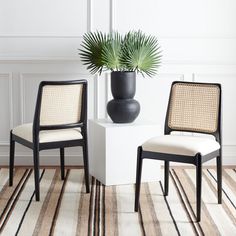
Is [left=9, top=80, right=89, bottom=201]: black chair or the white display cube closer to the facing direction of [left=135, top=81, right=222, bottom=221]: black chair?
the black chair

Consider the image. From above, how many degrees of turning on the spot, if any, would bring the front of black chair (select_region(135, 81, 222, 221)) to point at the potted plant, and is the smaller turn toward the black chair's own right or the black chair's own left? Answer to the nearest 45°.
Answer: approximately 90° to the black chair's own right

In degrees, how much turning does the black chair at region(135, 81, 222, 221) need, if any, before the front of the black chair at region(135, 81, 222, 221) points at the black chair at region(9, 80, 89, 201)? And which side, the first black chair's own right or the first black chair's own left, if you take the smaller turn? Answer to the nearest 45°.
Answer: approximately 45° to the first black chair's own right

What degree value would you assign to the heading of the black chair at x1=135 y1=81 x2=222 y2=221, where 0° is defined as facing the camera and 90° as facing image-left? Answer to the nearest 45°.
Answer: approximately 45°

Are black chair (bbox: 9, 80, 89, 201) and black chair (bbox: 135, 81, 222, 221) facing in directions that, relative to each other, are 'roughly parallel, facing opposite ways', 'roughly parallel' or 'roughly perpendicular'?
roughly perpendicular
